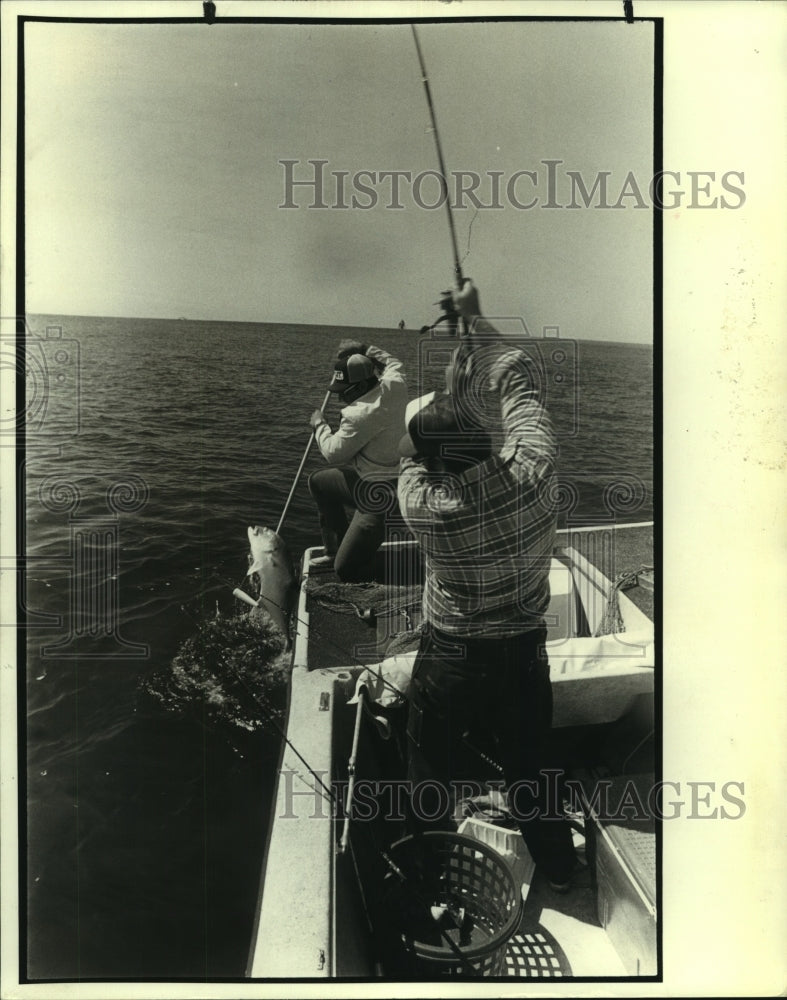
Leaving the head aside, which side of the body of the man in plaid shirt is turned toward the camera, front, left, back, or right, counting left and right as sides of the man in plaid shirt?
back

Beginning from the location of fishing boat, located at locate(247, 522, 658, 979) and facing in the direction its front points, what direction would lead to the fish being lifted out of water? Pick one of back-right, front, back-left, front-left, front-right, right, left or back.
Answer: left

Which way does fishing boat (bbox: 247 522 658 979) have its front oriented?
away from the camera

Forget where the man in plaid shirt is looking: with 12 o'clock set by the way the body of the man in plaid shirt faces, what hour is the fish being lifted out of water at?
The fish being lifted out of water is roughly at 11 o'clock from the man in plaid shirt.
